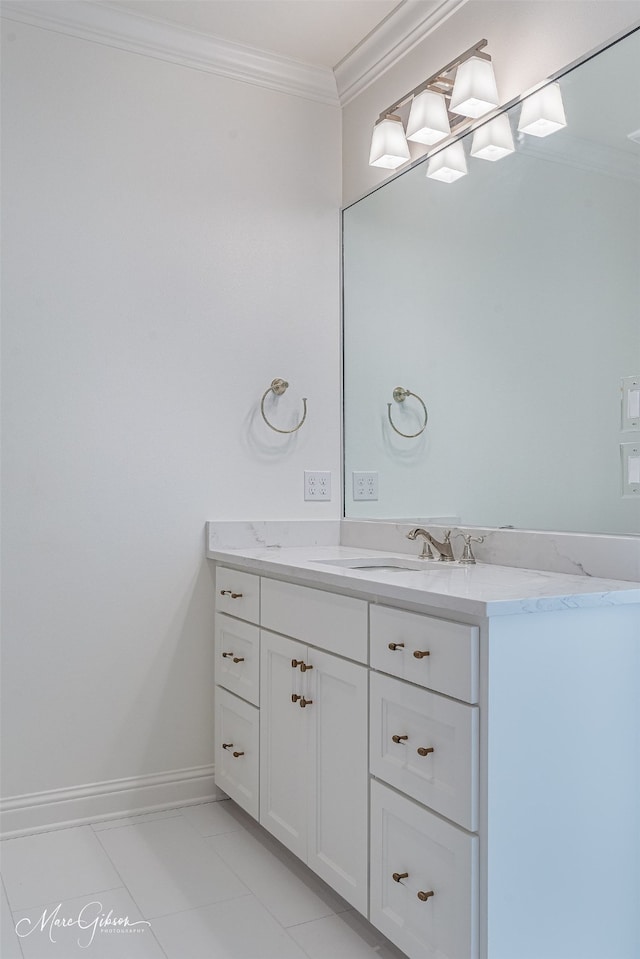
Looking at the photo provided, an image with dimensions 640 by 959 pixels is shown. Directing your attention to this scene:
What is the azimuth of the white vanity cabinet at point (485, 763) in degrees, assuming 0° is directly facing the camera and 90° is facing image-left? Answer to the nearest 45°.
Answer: approximately 45°

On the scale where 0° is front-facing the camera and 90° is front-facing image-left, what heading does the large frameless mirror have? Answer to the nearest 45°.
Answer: approximately 45°

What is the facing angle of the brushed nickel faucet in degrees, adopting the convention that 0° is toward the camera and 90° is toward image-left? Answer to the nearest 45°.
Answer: approximately 45°
